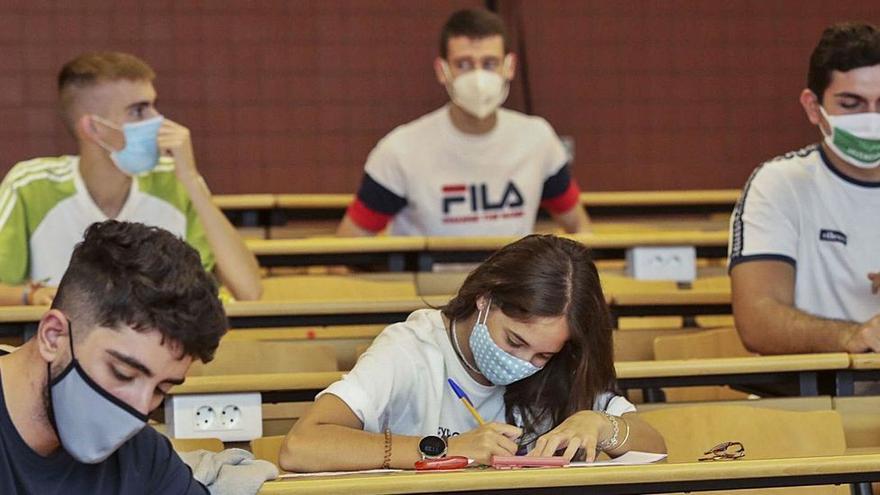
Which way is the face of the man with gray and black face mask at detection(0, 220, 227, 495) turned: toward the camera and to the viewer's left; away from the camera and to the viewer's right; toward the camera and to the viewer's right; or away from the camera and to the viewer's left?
toward the camera and to the viewer's right

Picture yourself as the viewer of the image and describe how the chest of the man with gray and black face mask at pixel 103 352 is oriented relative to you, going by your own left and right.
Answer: facing the viewer and to the right of the viewer

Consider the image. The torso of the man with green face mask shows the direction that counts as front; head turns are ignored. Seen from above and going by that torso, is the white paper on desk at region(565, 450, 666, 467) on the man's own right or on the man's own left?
on the man's own right

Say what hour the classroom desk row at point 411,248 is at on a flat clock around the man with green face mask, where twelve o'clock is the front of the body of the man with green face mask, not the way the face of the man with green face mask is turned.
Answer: The classroom desk row is roughly at 5 o'clock from the man with green face mask.

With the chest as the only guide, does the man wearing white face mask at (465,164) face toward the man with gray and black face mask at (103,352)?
yes

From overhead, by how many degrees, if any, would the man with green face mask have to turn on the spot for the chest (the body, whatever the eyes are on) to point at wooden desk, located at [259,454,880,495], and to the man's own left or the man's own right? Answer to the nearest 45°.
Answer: approximately 45° to the man's own right

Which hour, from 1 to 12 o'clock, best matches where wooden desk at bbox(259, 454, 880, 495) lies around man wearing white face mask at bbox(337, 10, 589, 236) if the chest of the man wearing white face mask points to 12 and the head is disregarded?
The wooden desk is roughly at 12 o'clock from the man wearing white face mask.

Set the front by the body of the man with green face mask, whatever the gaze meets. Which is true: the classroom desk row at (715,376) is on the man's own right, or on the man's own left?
on the man's own right

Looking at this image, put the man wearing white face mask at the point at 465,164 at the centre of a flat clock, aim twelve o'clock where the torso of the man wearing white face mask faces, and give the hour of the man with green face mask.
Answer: The man with green face mask is roughly at 11 o'clock from the man wearing white face mask.

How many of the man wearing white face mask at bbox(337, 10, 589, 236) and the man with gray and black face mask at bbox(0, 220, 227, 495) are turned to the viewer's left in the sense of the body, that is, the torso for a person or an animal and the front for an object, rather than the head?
0

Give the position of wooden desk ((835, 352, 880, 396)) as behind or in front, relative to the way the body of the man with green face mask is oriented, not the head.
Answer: in front

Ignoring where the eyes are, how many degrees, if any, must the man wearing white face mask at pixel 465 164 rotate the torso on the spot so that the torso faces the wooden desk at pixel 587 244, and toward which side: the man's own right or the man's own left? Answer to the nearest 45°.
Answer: approximately 45° to the man's own left

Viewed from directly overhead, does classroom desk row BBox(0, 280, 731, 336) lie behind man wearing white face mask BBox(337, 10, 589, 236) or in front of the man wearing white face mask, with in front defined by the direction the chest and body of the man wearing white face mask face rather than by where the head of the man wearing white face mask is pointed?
in front

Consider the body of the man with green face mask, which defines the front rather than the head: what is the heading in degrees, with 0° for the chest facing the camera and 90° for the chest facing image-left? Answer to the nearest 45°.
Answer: approximately 315°

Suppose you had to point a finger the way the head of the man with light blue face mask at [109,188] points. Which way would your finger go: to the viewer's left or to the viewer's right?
to the viewer's right

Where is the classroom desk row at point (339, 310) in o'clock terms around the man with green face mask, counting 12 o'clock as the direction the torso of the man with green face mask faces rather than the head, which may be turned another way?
The classroom desk row is roughly at 4 o'clock from the man with green face mask.

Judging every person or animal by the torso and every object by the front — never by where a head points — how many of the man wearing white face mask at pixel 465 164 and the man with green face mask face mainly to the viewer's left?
0

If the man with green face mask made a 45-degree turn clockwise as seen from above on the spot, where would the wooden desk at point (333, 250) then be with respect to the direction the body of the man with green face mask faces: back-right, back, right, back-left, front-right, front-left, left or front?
right
